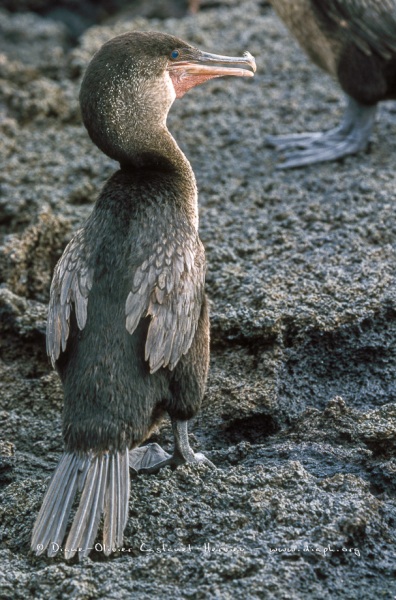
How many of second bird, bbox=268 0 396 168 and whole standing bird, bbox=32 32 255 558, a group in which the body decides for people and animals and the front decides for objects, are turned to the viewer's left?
1

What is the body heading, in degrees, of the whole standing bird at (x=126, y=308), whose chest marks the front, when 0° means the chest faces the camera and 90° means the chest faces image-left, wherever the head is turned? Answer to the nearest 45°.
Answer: approximately 225°

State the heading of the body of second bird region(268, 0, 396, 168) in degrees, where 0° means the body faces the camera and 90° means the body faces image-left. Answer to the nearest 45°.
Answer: approximately 90°

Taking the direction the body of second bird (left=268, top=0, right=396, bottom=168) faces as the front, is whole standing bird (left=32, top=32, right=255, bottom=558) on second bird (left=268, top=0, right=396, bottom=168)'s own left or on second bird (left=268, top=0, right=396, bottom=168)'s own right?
on second bird (left=268, top=0, right=396, bottom=168)'s own left

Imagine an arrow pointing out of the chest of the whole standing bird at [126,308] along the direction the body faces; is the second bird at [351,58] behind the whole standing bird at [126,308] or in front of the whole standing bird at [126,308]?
in front
